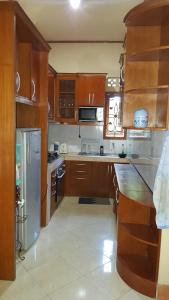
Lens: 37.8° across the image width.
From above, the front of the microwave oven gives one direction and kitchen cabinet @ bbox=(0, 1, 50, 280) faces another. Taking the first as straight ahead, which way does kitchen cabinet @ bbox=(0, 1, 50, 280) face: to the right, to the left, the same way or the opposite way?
to the left

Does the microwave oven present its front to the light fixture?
yes

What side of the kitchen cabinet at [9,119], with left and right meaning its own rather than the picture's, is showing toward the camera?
right

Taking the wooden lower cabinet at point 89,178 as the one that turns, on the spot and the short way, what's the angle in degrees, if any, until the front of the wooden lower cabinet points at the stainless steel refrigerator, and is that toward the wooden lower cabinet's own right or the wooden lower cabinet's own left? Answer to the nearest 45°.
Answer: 0° — it already faces it

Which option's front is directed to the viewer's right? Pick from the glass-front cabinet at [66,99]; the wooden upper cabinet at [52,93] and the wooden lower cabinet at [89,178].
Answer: the wooden upper cabinet

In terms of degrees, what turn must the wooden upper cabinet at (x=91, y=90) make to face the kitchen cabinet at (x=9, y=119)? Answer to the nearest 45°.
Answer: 0° — it already faces it

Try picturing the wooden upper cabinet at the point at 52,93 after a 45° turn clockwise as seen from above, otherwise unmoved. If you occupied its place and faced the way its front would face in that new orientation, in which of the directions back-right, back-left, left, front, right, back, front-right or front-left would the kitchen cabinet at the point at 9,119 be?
front-right

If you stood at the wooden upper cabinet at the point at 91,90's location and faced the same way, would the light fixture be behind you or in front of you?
in front

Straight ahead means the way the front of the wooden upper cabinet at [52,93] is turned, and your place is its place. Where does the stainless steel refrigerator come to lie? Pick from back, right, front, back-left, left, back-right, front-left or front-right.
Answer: right

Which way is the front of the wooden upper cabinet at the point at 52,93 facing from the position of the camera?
facing to the right of the viewer
